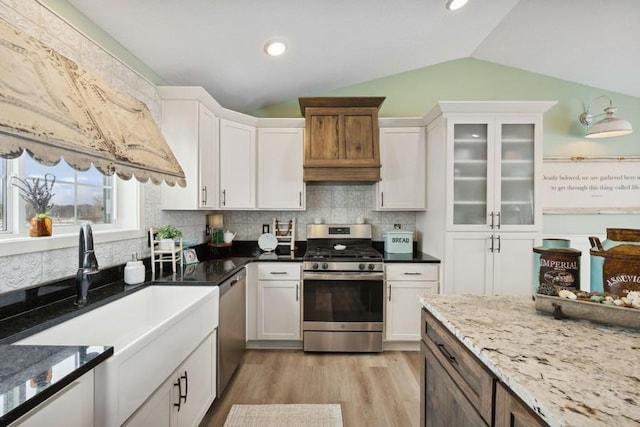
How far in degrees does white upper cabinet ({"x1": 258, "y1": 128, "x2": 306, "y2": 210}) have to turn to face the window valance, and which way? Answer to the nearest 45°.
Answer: approximately 45° to its right

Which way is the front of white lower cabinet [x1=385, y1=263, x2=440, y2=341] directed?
toward the camera

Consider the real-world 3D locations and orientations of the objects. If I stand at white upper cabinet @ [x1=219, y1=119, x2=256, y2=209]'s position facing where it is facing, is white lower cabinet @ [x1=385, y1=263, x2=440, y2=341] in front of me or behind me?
in front

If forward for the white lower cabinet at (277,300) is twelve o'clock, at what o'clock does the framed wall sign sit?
The framed wall sign is roughly at 9 o'clock from the white lower cabinet.

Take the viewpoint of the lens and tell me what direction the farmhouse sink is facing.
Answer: facing the viewer and to the right of the viewer

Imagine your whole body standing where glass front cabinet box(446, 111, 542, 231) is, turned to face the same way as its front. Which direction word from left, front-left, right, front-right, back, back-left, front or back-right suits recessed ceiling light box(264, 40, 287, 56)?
front-right

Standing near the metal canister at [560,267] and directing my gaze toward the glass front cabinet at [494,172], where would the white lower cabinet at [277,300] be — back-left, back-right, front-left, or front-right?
front-left

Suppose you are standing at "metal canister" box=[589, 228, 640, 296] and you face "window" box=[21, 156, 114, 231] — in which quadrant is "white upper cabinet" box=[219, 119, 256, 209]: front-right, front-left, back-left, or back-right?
front-right

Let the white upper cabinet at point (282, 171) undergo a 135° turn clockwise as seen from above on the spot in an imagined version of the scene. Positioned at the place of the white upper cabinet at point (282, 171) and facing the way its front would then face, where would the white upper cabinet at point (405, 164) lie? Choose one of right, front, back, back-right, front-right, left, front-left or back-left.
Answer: back-right

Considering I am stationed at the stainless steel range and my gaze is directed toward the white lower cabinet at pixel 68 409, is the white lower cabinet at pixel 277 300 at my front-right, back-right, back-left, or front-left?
front-right

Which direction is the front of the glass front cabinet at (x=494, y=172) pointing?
toward the camera

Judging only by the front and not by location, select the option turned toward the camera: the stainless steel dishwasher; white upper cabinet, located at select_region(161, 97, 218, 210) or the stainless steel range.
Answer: the stainless steel range

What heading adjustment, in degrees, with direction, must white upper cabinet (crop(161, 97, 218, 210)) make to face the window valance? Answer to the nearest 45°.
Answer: approximately 90° to its right

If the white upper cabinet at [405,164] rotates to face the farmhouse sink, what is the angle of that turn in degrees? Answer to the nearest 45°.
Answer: approximately 45° to its right

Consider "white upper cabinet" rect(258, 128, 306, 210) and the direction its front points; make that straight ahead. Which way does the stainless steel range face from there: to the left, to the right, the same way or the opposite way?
the same way

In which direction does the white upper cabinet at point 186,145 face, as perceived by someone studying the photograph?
facing to the right of the viewer

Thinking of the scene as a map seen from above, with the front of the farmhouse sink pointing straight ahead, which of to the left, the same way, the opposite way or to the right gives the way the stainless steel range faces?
to the right
